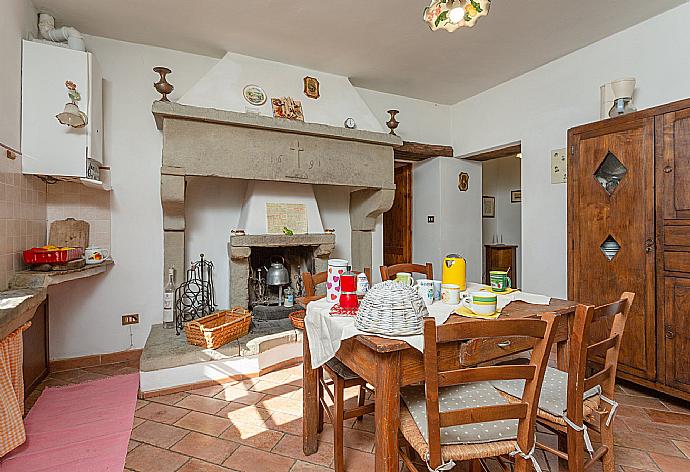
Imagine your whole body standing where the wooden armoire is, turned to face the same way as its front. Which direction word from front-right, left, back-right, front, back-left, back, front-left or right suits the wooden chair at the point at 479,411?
front-left

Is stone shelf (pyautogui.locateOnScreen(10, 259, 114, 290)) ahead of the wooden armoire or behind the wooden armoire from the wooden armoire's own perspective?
ahead

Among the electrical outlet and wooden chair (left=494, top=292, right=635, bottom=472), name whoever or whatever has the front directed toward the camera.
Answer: the electrical outlet

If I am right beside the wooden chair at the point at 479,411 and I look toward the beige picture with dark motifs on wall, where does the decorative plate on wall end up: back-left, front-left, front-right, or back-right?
front-left

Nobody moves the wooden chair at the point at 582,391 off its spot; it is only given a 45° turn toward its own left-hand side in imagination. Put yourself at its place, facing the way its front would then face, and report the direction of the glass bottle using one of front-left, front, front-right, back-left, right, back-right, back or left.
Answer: front

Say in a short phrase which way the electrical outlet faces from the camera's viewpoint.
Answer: facing the viewer

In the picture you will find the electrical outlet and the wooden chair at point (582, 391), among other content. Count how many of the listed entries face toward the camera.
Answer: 1

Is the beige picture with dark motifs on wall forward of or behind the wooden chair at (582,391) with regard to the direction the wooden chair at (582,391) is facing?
forward

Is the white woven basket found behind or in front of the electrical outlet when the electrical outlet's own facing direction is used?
in front

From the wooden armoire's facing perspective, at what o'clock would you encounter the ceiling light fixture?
The ceiling light fixture is roughly at 11 o'clock from the wooden armoire.

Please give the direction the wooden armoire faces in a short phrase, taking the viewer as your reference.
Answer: facing the viewer and to the left of the viewer

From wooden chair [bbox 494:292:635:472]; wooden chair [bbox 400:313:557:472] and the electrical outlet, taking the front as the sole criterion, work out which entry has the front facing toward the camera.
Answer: the electrical outlet

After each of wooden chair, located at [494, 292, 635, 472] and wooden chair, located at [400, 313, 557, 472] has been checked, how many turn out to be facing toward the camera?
0

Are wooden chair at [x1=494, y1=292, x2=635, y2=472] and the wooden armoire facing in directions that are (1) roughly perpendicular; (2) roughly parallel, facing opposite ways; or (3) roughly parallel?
roughly perpendicular

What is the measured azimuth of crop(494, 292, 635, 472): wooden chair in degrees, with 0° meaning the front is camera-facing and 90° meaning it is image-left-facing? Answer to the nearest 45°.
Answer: approximately 135°

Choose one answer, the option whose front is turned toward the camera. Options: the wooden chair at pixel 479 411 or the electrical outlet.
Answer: the electrical outlet

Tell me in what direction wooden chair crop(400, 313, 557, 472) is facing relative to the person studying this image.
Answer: facing away from the viewer and to the left of the viewer

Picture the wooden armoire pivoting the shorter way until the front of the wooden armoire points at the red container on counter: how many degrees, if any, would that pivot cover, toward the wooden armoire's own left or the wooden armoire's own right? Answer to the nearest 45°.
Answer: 0° — it already faces it

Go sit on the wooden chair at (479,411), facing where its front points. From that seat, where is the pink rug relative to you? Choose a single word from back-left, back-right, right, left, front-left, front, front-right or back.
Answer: front-left
